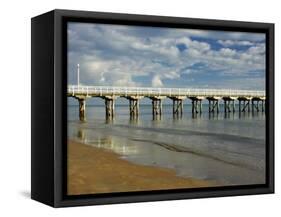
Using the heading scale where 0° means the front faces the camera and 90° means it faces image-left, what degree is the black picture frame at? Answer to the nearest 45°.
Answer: approximately 315°
